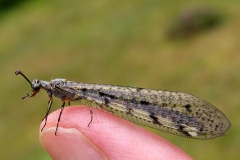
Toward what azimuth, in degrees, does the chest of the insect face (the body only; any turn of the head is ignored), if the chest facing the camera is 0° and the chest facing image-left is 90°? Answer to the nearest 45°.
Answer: approximately 90°
